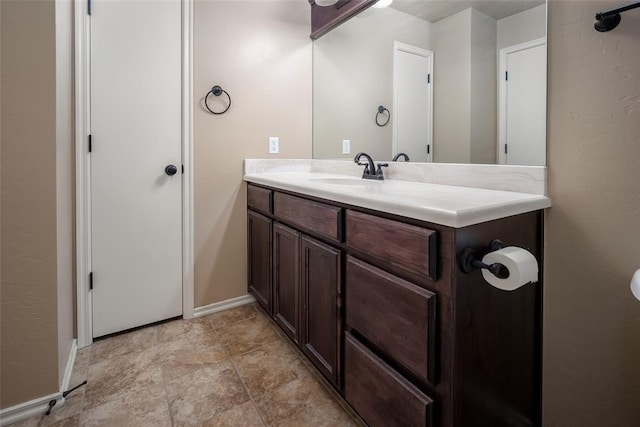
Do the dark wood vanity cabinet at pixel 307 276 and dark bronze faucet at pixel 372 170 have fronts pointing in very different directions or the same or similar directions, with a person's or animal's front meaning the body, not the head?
same or similar directions

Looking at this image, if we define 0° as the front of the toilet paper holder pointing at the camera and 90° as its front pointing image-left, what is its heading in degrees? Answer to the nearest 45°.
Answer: approximately 315°

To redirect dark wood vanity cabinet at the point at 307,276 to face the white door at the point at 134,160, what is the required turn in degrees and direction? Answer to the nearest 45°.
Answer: approximately 90° to its right

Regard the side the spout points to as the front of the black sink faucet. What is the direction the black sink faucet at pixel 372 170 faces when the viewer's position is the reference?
facing the viewer and to the left of the viewer

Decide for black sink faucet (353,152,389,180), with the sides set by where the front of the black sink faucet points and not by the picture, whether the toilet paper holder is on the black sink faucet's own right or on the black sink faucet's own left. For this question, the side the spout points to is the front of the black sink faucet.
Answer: on the black sink faucet's own left

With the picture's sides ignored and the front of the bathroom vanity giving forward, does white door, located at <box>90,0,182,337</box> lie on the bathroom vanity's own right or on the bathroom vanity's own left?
on the bathroom vanity's own right

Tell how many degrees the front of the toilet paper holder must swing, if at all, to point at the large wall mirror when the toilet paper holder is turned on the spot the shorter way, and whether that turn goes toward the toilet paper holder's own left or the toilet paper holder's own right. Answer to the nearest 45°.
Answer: approximately 135° to the toilet paper holder's own left

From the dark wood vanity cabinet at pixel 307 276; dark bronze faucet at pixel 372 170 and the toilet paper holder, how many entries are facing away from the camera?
0

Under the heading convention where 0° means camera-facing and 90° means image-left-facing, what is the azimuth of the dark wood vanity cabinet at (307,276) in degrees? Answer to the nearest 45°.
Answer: approximately 45°
